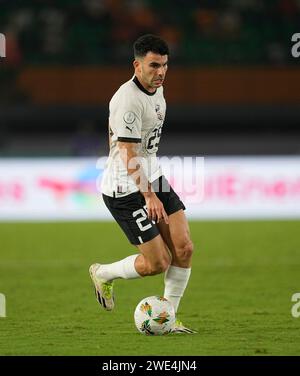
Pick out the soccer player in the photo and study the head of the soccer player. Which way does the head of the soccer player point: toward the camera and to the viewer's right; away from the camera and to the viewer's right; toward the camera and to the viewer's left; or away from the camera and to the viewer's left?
toward the camera and to the viewer's right

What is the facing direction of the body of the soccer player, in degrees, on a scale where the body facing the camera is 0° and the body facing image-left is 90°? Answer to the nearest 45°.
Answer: approximately 315°
